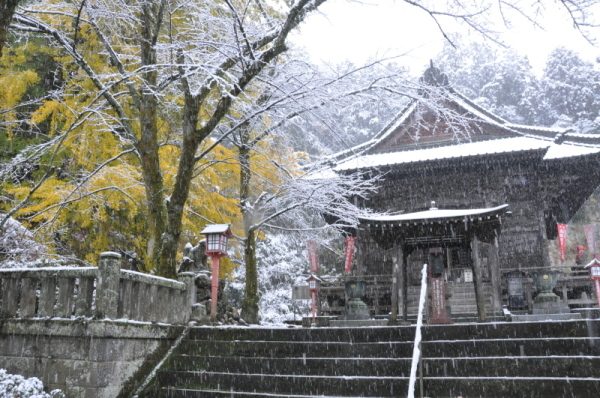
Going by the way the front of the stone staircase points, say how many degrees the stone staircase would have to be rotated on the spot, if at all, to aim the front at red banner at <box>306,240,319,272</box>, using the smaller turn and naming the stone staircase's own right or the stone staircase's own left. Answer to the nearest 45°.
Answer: approximately 180°

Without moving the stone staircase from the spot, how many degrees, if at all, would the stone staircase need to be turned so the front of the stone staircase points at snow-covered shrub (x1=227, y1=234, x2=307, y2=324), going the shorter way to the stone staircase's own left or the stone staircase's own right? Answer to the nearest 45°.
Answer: approximately 180°

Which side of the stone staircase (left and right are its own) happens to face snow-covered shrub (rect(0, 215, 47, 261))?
right

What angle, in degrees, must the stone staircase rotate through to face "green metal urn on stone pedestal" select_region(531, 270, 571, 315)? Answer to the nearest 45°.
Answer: approximately 135° to its left

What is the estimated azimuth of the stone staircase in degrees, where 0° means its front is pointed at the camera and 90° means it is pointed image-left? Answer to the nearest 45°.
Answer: approximately 0°

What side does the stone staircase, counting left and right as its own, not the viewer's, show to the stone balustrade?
right

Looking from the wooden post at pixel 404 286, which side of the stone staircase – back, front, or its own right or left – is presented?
back

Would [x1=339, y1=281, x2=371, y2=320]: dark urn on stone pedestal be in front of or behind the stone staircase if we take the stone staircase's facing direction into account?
behind

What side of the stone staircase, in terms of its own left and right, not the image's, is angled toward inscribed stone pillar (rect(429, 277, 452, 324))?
back
